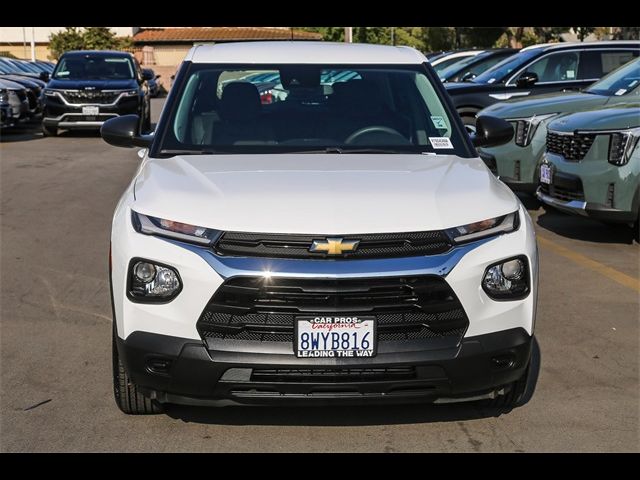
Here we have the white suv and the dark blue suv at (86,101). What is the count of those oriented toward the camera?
2

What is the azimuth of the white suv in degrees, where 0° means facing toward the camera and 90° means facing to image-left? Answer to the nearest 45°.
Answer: approximately 0°

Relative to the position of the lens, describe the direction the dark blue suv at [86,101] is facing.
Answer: facing the viewer

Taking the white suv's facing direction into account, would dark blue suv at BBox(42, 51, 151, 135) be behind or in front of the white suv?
behind

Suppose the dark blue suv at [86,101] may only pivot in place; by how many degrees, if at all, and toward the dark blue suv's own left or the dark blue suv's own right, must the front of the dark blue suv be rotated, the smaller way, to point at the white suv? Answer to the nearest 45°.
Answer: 0° — it already faces it
